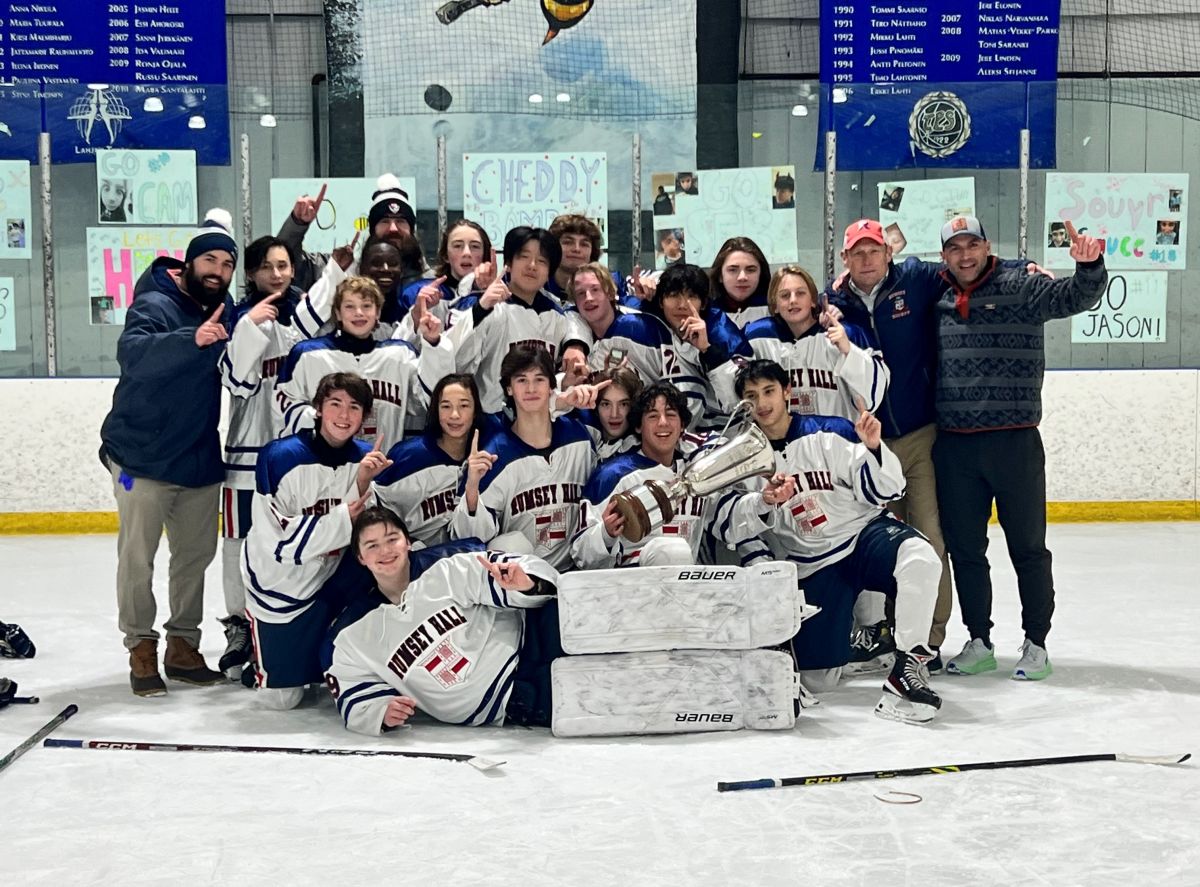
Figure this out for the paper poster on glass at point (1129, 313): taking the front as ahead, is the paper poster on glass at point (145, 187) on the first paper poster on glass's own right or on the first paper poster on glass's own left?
on the first paper poster on glass's own right

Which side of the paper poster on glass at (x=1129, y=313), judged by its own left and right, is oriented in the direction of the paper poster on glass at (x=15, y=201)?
right

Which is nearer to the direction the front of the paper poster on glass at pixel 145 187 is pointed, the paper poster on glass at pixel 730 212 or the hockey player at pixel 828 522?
the hockey player

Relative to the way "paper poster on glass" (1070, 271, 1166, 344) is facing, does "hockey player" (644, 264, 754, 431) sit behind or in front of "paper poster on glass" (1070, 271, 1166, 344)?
in front

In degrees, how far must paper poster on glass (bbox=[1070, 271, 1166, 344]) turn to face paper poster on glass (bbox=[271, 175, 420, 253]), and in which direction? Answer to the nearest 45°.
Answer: approximately 45° to its right

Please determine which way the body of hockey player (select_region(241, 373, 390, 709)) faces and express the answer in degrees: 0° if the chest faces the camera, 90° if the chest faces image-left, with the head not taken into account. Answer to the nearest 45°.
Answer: approximately 315°

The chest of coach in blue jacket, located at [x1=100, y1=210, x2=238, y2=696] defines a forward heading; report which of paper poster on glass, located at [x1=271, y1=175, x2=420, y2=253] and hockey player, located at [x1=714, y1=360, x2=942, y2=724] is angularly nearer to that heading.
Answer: the hockey player

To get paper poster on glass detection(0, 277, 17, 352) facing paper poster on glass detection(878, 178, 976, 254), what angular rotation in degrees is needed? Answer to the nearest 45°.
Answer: approximately 90° to its left

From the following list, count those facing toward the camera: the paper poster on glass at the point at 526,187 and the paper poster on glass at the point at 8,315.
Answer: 2

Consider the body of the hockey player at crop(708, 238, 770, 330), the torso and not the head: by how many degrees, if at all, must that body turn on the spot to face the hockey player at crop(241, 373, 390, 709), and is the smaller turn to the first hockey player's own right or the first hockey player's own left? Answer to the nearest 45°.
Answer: approximately 45° to the first hockey player's own right
